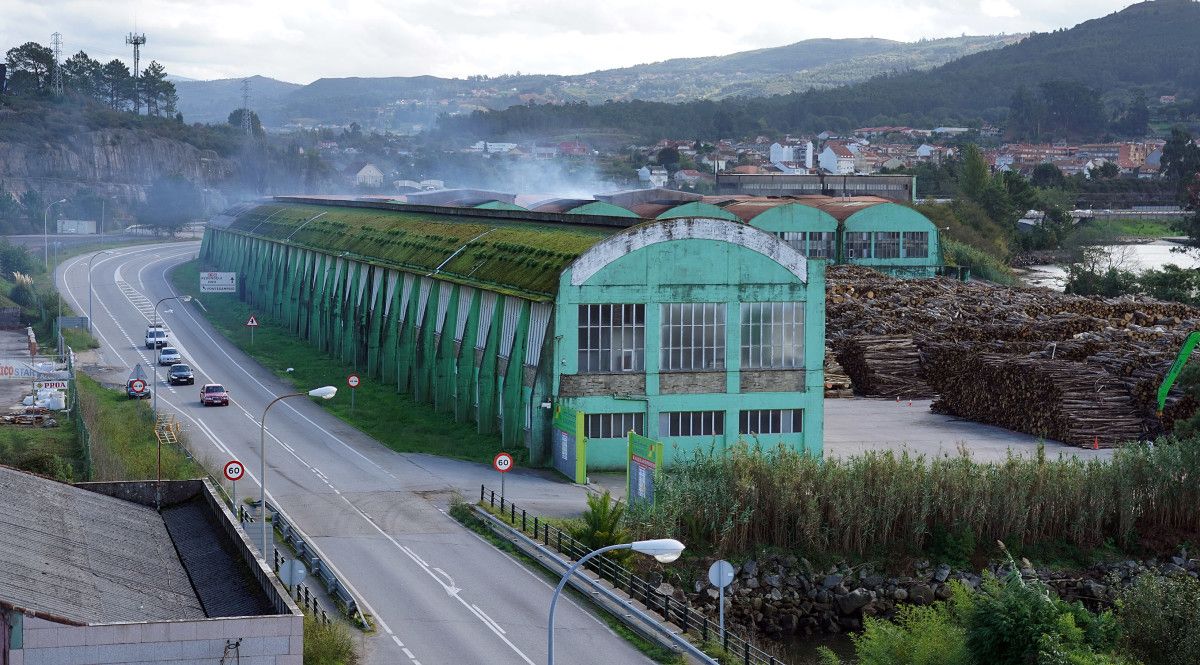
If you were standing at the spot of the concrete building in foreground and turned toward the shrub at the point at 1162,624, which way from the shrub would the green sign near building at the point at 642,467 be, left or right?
left

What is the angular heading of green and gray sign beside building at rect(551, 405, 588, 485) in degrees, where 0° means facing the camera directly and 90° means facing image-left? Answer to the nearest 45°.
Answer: approximately 45°

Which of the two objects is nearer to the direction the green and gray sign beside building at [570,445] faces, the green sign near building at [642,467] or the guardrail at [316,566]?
the guardrail

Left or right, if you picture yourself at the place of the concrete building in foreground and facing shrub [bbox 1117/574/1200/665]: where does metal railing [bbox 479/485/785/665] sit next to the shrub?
left

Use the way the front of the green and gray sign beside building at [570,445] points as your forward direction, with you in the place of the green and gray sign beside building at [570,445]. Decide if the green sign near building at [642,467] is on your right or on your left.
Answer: on your left

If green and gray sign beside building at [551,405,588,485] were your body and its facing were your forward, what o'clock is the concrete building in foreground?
The concrete building in foreground is roughly at 11 o'clock from the green and gray sign beside building.

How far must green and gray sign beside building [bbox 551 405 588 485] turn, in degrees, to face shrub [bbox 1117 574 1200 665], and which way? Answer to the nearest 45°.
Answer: approximately 90° to its left

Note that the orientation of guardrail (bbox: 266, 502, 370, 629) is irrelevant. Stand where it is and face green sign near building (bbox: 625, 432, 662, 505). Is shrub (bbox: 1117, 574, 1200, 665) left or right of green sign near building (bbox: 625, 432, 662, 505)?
right

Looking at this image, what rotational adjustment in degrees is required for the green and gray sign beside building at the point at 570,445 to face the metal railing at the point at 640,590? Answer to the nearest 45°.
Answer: approximately 45° to its left
